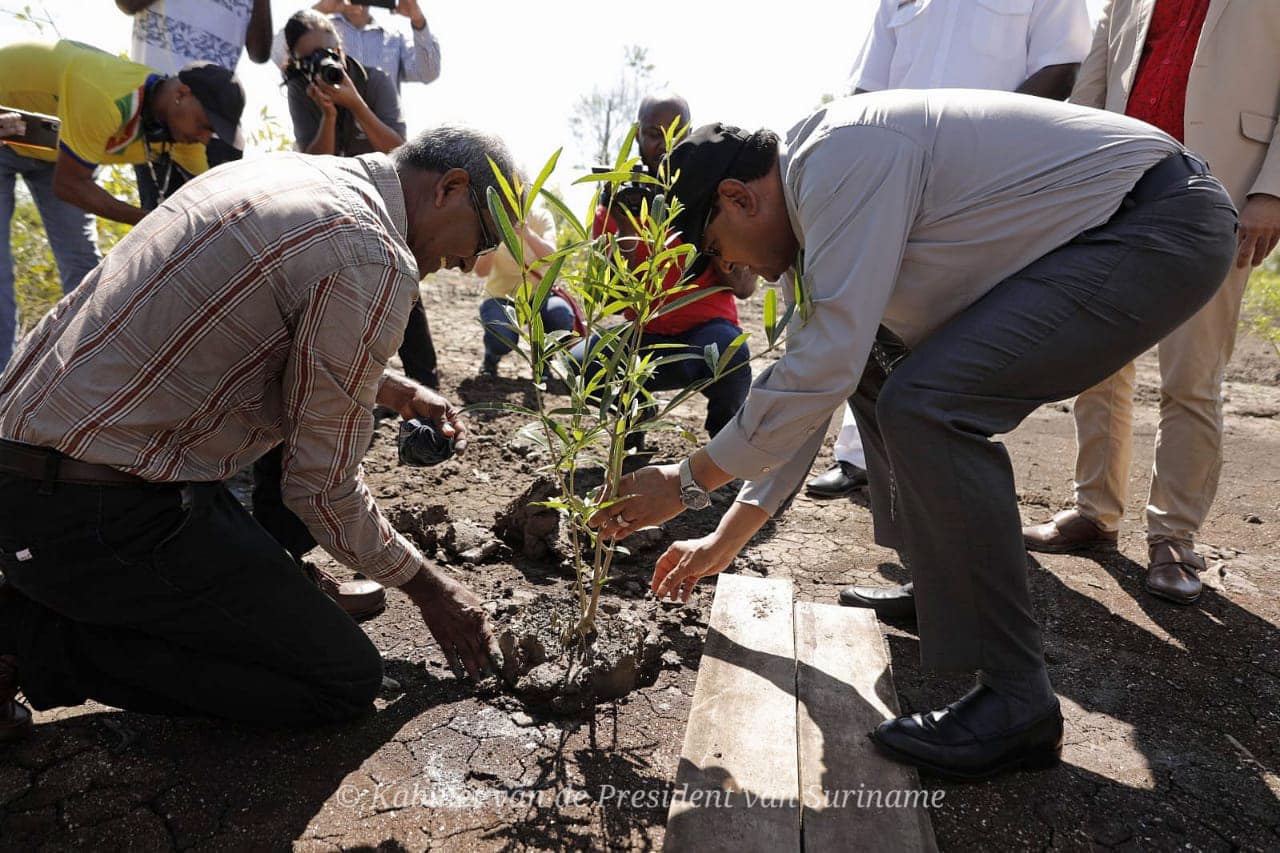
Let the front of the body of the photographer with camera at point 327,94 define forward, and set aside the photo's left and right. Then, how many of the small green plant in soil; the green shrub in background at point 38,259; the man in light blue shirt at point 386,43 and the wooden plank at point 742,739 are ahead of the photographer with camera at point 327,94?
2

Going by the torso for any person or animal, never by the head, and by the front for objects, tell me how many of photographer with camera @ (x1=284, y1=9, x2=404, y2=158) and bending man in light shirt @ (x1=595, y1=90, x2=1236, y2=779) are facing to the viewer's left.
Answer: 1

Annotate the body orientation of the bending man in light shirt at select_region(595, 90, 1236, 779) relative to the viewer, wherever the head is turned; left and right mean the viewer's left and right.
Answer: facing to the left of the viewer

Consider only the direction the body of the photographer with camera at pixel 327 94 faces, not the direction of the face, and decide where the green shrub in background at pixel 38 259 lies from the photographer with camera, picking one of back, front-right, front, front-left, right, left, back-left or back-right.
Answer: back-right

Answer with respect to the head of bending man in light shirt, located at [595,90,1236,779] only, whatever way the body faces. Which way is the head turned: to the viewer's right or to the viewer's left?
to the viewer's left

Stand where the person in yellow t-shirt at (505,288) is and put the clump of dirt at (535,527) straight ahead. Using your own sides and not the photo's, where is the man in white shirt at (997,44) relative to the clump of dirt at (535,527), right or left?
left

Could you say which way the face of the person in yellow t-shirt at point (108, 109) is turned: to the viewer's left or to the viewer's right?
to the viewer's right
